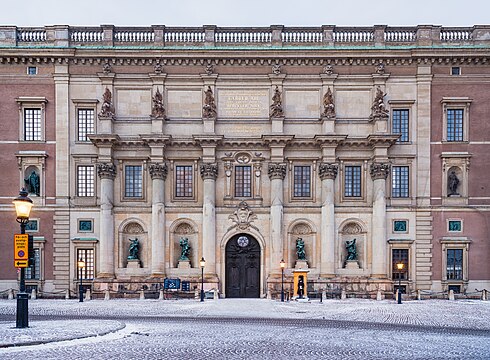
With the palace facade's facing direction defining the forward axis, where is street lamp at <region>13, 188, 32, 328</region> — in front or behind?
in front

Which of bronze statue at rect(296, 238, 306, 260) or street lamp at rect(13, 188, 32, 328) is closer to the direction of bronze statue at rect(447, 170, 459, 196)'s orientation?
the street lamp

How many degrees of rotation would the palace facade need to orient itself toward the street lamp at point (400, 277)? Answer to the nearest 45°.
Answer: approximately 45° to its left

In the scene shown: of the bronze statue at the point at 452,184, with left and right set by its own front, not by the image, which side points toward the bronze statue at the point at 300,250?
right

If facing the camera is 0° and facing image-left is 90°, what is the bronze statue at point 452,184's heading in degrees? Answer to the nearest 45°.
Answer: approximately 0°
